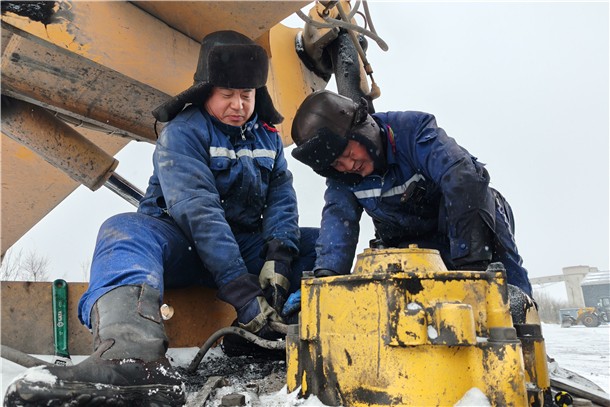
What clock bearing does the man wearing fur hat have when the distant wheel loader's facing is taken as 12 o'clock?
The man wearing fur hat is roughly at 9 o'clock from the distant wheel loader.

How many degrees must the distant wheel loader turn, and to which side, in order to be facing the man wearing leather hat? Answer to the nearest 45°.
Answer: approximately 90° to its left

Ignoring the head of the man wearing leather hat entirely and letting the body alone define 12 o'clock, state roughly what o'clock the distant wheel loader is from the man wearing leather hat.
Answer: The distant wheel loader is roughly at 5 o'clock from the man wearing leather hat.

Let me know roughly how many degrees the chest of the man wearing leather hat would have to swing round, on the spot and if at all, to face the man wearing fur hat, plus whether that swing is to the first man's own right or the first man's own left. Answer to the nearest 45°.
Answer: approximately 45° to the first man's own right

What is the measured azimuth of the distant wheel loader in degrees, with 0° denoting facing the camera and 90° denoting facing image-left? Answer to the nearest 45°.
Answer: approximately 90°

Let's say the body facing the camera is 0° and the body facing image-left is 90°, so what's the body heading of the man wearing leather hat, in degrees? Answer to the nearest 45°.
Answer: approximately 45°

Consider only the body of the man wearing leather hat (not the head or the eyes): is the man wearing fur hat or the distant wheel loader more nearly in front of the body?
the man wearing fur hat

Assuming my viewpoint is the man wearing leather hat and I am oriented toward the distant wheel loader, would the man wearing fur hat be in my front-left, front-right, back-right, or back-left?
back-left

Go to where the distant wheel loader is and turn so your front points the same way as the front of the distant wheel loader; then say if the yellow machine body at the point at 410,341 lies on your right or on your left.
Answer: on your left
